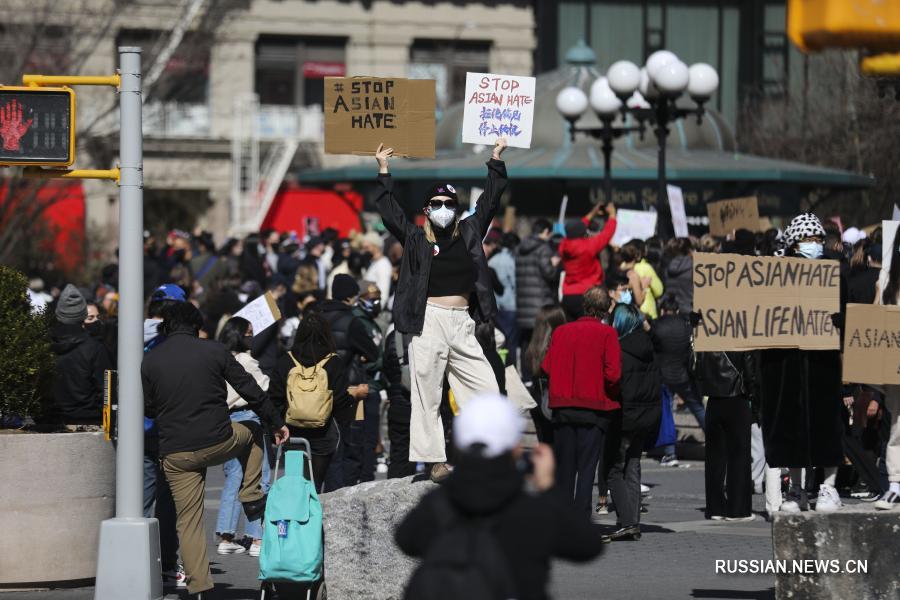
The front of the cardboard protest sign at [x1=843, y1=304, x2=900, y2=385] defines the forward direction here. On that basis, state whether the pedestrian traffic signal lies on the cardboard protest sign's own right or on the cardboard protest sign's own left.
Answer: on the cardboard protest sign's own right

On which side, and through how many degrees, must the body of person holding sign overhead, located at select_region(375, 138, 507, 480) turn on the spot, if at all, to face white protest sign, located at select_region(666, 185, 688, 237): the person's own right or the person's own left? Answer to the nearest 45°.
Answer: approximately 180°

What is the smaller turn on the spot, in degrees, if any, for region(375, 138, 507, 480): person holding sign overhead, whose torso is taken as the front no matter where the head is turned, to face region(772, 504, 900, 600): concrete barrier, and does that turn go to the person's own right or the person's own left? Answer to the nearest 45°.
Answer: approximately 45° to the person's own left

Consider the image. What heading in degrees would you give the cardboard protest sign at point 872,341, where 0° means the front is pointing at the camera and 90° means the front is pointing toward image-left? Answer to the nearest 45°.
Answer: approximately 0°

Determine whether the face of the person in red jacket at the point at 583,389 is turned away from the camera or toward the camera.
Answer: away from the camera

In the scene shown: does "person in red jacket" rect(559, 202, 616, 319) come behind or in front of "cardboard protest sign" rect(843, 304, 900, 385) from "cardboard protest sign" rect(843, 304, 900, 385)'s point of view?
behind

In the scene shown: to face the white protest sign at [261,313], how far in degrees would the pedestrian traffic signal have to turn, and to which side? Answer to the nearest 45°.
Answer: approximately 135° to its left

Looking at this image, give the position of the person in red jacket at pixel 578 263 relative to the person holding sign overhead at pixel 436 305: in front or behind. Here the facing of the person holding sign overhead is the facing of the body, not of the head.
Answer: behind

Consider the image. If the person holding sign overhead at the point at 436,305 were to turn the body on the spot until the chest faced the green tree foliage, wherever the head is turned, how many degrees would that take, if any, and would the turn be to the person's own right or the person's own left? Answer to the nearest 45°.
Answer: approximately 90° to the person's own right

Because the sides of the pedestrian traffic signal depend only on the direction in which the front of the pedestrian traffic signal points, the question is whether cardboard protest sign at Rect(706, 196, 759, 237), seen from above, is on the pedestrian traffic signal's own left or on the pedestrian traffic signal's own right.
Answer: on the pedestrian traffic signal's own left
